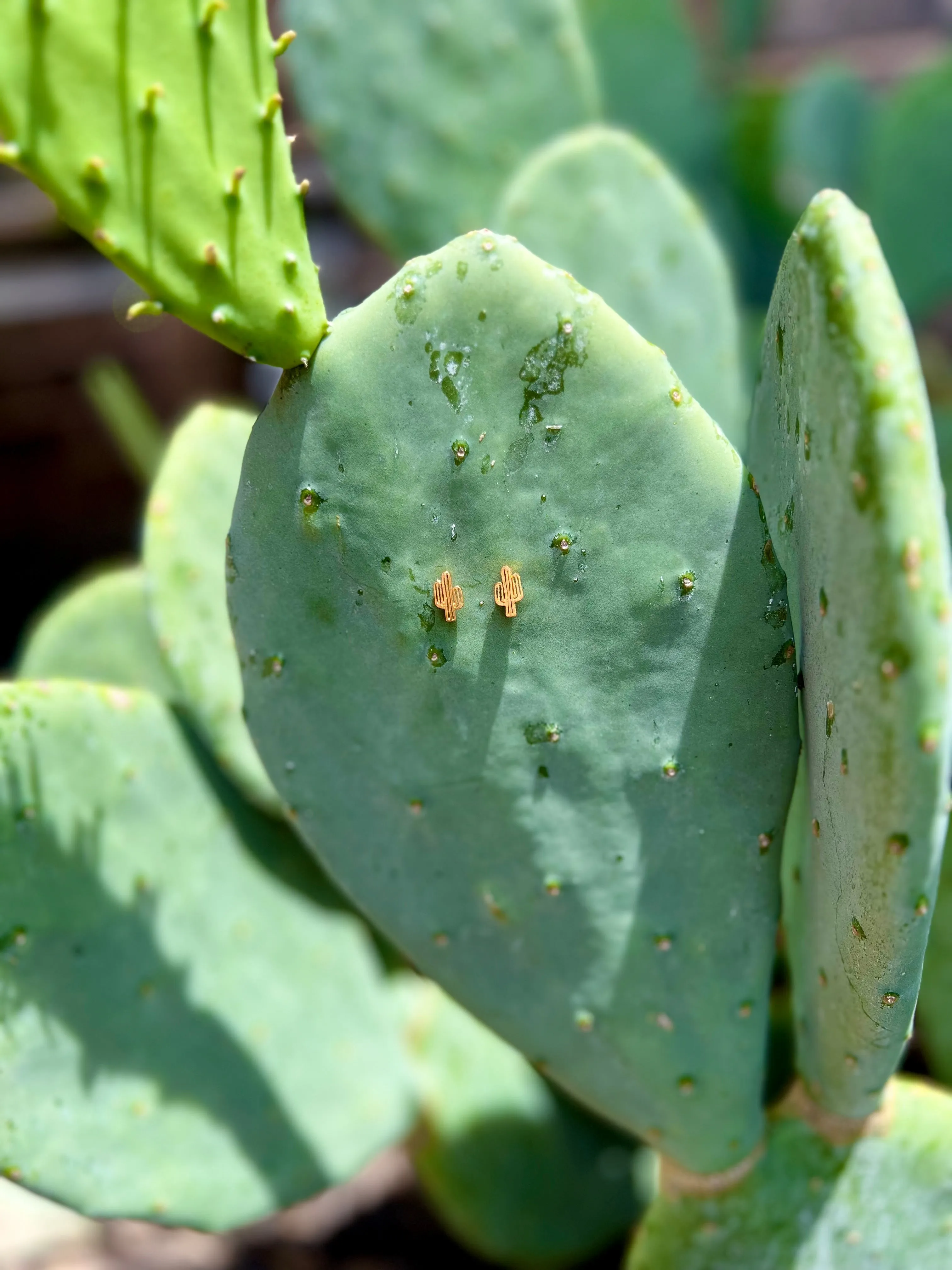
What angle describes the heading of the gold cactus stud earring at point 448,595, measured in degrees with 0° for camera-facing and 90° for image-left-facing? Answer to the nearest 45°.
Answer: approximately 0°

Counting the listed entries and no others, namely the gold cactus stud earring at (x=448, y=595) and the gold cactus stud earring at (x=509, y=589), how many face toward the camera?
2
